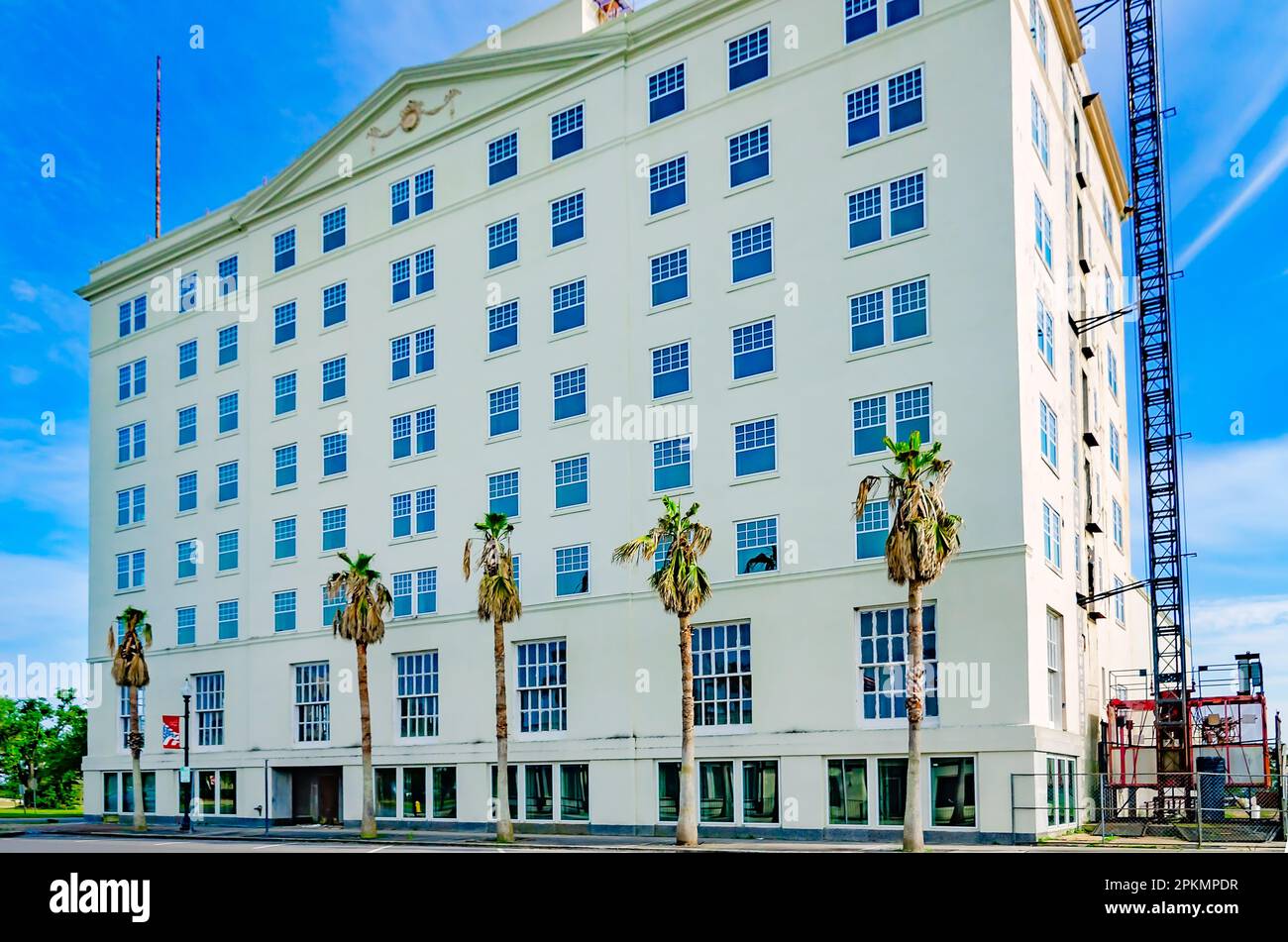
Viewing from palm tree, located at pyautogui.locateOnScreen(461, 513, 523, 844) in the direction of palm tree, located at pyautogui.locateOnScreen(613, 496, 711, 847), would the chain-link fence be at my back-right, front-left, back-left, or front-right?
front-left

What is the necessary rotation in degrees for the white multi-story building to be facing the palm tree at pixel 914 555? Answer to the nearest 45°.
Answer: approximately 45° to its left

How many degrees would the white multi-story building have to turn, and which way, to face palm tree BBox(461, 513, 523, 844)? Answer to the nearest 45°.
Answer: approximately 45° to its right

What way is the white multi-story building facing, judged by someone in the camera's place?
facing the viewer and to the left of the viewer
